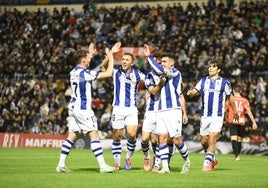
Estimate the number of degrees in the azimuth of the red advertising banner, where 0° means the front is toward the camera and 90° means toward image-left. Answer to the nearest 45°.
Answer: approximately 0°
